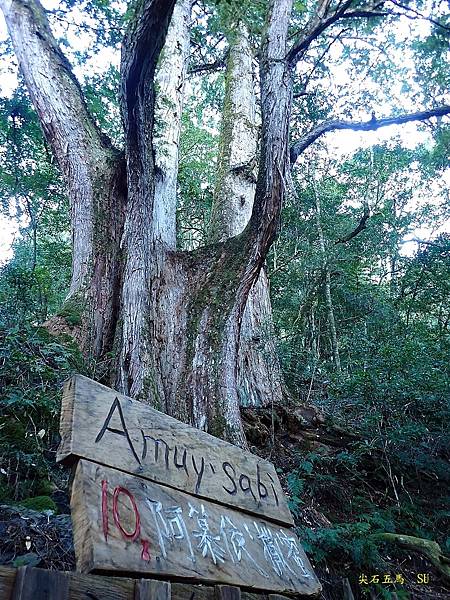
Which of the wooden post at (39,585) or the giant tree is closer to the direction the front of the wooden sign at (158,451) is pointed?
the wooden post

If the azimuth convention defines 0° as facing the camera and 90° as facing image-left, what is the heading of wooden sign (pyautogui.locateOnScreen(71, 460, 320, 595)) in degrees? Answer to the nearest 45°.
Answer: approximately 315°

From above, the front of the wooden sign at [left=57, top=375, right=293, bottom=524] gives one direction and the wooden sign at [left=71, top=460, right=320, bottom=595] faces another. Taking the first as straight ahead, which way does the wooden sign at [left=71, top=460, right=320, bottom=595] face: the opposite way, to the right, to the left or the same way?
the same way

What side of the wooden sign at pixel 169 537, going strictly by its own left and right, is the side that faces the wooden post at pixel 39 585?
right

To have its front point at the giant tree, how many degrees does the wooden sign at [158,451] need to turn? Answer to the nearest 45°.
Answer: approximately 135° to its left

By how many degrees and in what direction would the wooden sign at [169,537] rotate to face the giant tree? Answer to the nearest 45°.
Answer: approximately 135° to its left

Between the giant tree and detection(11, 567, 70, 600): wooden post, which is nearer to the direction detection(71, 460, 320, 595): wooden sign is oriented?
the wooden post
